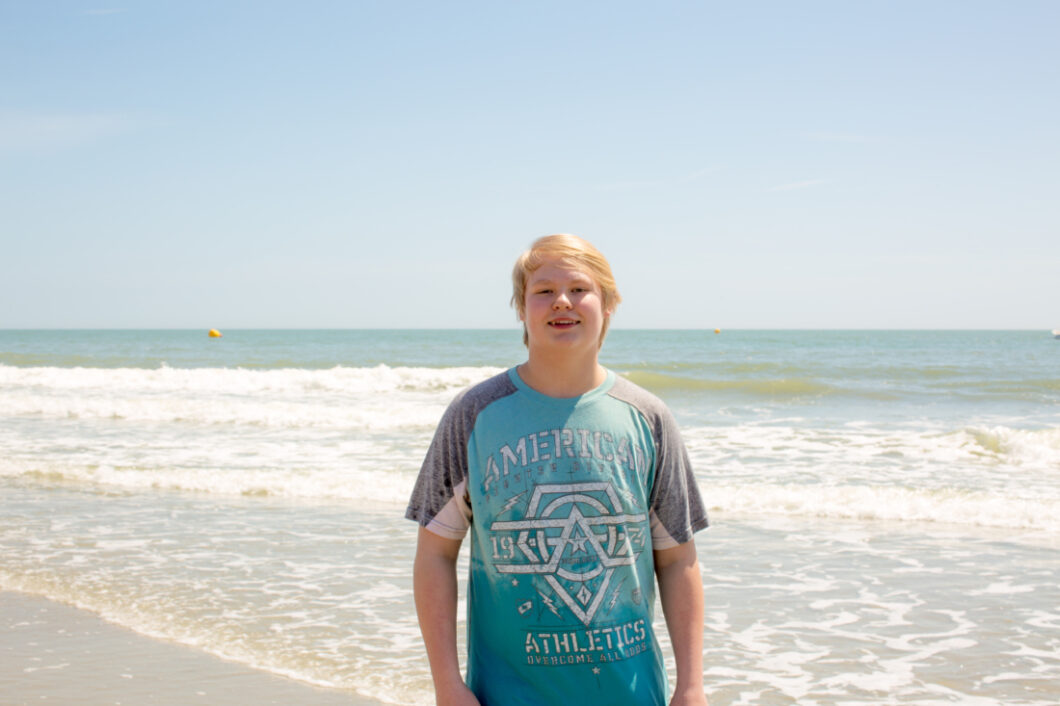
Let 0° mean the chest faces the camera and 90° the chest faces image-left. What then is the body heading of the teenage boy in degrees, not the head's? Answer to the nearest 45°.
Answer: approximately 0°
